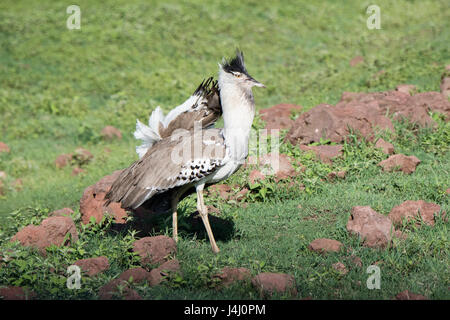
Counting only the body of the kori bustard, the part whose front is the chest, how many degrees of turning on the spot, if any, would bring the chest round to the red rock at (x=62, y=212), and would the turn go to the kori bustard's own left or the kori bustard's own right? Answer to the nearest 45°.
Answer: approximately 135° to the kori bustard's own left

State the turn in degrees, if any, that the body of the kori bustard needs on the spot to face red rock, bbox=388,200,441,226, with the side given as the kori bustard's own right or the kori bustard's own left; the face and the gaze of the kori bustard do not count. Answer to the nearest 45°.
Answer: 0° — it already faces it

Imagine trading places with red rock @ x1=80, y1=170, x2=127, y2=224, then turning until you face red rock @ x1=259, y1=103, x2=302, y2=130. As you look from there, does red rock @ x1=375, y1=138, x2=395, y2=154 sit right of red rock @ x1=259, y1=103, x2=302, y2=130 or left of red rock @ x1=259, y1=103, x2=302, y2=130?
right

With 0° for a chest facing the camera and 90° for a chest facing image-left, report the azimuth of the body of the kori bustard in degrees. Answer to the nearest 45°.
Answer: approximately 270°

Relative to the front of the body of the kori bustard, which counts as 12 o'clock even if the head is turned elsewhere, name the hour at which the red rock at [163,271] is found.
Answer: The red rock is roughly at 4 o'clock from the kori bustard.

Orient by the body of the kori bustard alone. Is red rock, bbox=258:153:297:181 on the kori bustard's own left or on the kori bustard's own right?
on the kori bustard's own left

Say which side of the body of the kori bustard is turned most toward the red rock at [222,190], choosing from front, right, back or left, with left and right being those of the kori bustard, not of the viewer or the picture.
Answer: left

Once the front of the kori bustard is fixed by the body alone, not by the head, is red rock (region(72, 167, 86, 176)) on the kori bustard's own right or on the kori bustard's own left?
on the kori bustard's own left

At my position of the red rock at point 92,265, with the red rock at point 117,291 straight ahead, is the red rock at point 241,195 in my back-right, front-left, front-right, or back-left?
back-left

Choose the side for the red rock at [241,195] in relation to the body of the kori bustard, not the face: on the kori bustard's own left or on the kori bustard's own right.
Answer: on the kori bustard's own left

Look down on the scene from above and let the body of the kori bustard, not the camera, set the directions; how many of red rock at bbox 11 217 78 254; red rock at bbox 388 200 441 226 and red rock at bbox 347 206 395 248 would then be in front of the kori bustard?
2
